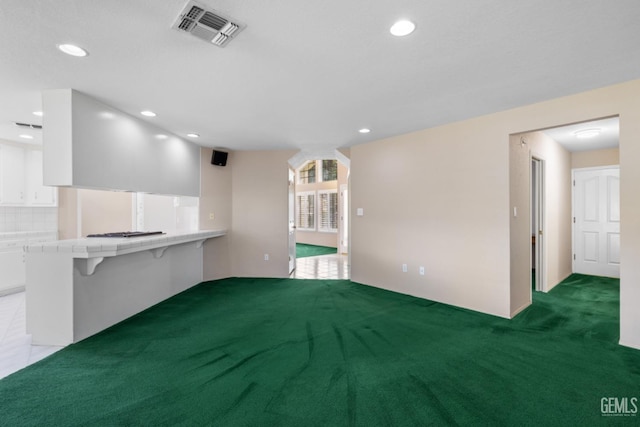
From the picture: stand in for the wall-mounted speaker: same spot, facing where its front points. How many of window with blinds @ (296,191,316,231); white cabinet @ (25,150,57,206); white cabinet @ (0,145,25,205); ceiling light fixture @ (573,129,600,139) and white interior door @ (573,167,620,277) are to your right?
2

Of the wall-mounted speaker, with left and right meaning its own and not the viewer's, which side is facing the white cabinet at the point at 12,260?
right

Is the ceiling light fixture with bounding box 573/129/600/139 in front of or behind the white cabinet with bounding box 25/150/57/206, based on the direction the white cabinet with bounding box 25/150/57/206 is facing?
in front

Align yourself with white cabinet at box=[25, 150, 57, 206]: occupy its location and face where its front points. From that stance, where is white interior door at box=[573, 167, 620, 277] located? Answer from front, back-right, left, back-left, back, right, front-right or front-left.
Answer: front-left

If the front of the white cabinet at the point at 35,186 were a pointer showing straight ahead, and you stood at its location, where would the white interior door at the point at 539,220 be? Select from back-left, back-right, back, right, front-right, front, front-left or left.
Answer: front-left

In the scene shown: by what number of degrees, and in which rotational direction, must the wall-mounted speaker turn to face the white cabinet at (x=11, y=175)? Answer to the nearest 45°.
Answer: approximately 90° to its right

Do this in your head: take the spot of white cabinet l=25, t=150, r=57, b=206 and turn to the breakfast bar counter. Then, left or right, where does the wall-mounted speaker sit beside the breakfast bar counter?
left
